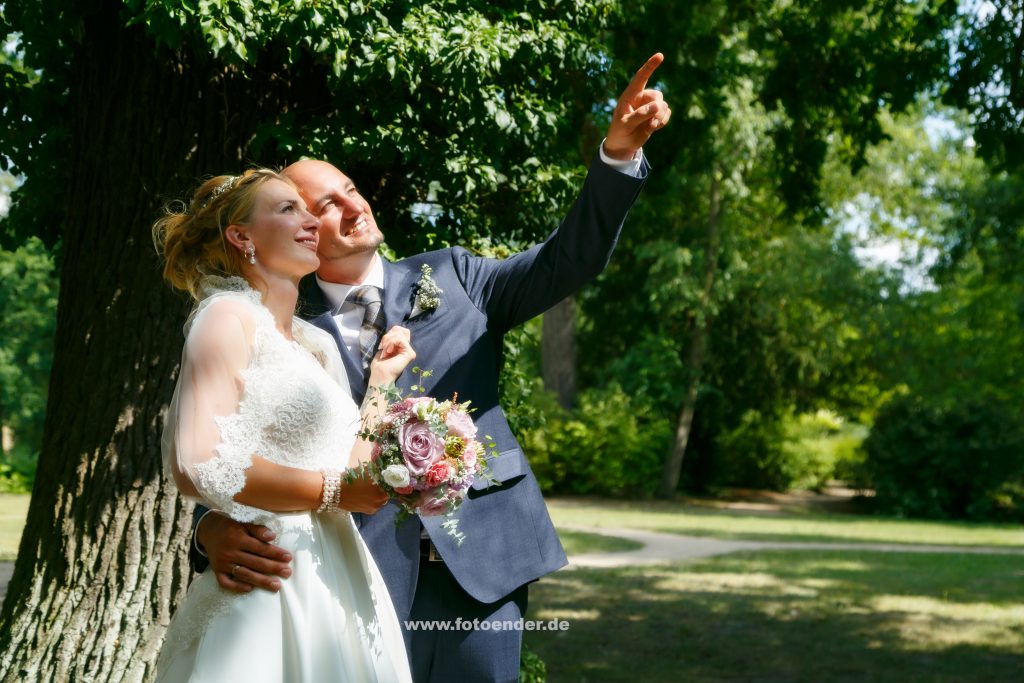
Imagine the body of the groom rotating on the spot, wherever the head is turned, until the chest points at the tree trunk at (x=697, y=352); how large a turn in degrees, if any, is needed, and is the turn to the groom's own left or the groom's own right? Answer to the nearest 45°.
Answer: approximately 180°

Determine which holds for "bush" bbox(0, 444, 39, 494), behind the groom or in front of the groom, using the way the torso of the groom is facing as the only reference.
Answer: behind

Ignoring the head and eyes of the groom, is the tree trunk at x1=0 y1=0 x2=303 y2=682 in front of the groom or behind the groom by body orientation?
behind

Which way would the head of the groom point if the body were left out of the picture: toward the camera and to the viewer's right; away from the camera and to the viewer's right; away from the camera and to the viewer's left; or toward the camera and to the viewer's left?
toward the camera and to the viewer's right

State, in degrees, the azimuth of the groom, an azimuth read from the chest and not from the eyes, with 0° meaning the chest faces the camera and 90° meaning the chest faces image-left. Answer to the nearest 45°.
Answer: approximately 0°

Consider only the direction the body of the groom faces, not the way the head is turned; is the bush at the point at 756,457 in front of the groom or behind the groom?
behind

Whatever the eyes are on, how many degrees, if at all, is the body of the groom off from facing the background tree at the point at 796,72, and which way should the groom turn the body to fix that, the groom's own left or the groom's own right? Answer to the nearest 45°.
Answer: approximately 135° to the groom's own left

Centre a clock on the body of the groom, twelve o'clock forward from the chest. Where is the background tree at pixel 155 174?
The background tree is roughly at 5 o'clock from the groom.

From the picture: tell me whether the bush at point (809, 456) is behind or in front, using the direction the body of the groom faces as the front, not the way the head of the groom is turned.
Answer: behind

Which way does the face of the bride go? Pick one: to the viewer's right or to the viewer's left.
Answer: to the viewer's right

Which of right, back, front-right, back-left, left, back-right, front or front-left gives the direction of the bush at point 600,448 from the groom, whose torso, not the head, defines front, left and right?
back

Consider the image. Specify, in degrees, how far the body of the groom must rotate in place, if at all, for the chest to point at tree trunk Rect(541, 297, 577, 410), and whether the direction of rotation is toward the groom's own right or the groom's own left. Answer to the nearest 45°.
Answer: approximately 180°
